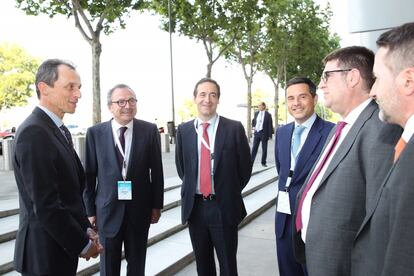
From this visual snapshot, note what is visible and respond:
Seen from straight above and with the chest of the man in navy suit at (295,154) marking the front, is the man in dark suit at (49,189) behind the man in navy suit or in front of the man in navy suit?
in front

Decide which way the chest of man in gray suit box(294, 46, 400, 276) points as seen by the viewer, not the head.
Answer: to the viewer's left

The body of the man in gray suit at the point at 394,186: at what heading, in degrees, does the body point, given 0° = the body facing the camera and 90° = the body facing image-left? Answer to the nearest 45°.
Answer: approximately 90°

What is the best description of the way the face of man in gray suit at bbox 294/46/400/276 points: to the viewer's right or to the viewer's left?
to the viewer's left

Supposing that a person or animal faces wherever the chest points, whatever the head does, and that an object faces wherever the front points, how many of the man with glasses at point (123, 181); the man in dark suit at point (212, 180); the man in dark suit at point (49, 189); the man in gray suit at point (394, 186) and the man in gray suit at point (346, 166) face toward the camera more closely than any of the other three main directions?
2

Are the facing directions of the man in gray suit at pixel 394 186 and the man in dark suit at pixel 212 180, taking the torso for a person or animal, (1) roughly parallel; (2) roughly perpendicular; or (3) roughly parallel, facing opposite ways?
roughly perpendicular

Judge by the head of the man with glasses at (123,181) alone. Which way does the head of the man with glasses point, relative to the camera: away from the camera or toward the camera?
toward the camera

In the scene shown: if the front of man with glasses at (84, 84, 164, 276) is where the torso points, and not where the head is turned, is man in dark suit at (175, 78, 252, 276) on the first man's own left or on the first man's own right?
on the first man's own left

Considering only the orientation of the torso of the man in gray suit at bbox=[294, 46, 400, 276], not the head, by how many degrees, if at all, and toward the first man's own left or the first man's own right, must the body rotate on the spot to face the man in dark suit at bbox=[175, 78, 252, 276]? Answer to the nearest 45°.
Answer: approximately 45° to the first man's own right

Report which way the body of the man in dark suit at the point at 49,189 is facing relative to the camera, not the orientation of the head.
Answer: to the viewer's right

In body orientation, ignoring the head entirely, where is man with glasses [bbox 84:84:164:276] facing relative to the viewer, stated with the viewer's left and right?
facing the viewer
